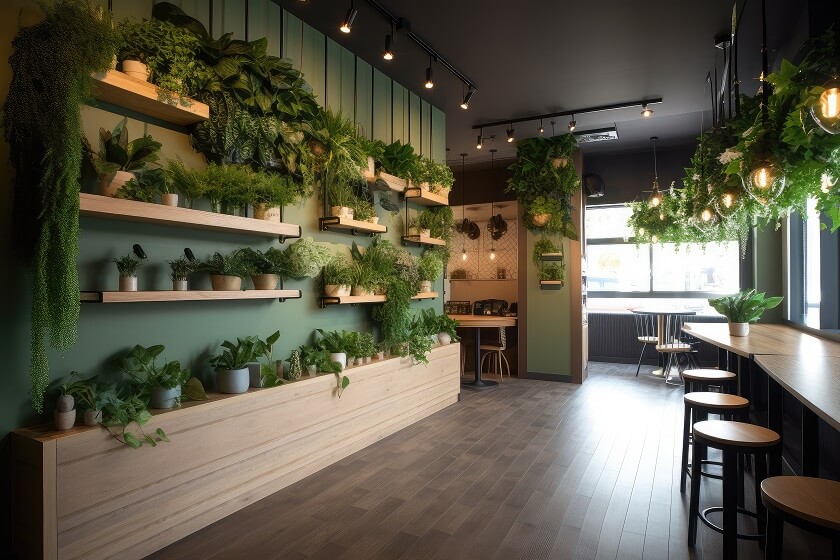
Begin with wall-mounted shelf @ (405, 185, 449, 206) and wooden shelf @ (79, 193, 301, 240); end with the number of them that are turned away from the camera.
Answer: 0

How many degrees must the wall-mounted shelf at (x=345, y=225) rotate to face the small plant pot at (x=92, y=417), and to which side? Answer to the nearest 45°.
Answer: approximately 90° to its right

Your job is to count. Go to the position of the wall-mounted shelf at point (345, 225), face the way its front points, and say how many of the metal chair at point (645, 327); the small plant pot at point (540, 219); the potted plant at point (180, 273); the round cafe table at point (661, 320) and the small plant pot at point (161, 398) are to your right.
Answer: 2

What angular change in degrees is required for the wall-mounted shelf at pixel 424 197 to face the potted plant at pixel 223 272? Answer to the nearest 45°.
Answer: approximately 90° to its right

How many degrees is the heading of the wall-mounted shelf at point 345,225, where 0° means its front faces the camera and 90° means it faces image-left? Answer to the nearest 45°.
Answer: approximately 315°

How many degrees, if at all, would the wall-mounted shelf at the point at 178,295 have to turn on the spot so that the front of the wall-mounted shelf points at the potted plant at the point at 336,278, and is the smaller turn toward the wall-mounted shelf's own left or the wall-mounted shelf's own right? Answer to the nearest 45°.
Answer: approximately 90° to the wall-mounted shelf's own left

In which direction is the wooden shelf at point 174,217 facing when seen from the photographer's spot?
facing the viewer and to the right of the viewer

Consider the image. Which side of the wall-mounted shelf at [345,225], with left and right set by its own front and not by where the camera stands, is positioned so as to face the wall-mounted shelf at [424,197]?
left

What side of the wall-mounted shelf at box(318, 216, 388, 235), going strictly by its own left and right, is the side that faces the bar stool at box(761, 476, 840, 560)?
front

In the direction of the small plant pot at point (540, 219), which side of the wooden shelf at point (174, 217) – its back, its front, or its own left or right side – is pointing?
left

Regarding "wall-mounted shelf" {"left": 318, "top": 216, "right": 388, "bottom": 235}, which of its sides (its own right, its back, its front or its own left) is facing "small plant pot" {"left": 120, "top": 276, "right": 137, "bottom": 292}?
right

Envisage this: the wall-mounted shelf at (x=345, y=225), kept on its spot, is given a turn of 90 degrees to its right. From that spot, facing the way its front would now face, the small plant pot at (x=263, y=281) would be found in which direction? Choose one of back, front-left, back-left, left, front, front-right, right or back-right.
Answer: front

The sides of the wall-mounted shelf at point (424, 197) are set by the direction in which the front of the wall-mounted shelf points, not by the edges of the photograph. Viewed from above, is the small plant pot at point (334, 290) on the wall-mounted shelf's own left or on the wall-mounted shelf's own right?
on the wall-mounted shelf's own right
